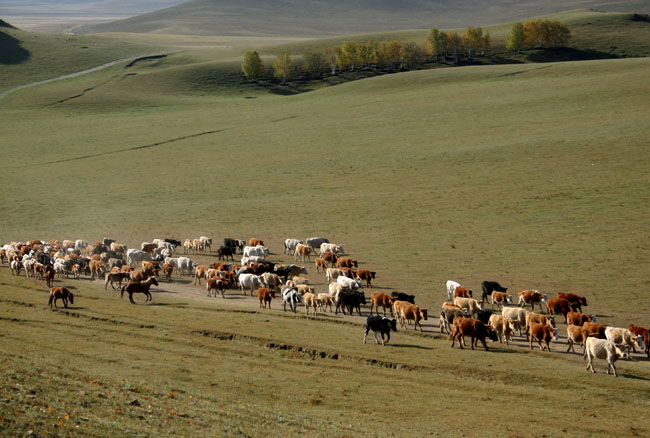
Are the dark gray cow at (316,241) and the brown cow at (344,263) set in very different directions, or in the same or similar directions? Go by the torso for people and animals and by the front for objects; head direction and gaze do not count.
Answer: same or similar directions

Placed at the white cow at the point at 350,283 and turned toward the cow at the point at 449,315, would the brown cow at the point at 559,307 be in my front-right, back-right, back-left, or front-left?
front-left

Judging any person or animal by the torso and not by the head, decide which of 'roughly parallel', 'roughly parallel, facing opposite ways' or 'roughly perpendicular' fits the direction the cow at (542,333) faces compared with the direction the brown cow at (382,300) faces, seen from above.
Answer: roughly parallel

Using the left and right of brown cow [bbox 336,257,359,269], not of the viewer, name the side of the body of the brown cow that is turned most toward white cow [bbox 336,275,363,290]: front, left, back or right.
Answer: right

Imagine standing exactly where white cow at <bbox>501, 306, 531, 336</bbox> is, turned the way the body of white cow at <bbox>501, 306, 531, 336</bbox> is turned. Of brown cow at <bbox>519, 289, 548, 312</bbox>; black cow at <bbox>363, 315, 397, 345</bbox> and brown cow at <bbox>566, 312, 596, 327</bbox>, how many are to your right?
1
